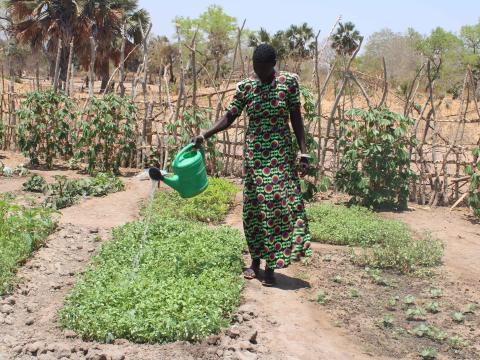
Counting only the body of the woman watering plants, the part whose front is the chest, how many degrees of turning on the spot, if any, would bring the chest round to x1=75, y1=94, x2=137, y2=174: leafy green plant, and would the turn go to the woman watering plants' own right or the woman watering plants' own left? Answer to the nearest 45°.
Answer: approximately 135° to the woman watering plants' own right

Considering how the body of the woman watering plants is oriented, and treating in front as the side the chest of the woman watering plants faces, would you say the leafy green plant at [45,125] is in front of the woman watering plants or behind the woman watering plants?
behind

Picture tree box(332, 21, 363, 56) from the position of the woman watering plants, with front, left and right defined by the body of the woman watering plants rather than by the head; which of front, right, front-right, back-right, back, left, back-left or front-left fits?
back

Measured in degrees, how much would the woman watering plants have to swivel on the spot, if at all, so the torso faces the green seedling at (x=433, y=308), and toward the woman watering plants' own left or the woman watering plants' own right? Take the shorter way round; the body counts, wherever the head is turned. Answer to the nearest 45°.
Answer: approximately 90° to the woman watering plants' own left

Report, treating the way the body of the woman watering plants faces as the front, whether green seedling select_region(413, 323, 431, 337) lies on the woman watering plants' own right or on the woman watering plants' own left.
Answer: on the woman watering plants' own left

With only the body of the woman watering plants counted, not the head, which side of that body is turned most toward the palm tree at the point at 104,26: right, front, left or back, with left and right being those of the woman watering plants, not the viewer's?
back

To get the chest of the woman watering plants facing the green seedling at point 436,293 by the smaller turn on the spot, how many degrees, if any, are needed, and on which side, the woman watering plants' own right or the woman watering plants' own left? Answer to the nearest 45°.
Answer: approximately 90° to the woman watering plants' own left

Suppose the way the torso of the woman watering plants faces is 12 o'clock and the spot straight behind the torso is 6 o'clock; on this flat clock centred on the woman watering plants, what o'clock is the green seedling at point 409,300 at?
The green seedling is roughly at 9 o'clock from the woman watering plants.

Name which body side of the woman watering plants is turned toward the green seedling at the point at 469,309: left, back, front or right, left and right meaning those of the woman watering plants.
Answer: left

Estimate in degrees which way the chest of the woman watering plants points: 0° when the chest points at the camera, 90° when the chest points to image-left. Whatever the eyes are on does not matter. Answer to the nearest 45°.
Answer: approximately 0°

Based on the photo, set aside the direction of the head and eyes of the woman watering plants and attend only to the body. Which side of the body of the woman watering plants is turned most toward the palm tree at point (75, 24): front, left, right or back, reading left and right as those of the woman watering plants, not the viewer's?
back

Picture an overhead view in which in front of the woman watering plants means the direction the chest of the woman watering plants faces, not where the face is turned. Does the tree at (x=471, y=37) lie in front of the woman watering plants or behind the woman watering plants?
behind

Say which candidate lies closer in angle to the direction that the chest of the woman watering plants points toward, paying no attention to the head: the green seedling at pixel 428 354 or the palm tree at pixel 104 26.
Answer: the green seedling

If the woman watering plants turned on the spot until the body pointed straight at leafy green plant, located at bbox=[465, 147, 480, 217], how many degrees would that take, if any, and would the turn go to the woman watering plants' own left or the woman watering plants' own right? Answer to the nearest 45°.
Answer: approximately 135° to the woman watering plants' own left
